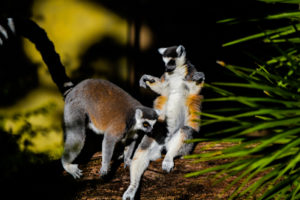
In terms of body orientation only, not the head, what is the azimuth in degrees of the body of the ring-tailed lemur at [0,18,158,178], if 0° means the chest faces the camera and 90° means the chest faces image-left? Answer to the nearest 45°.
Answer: approximately 270°

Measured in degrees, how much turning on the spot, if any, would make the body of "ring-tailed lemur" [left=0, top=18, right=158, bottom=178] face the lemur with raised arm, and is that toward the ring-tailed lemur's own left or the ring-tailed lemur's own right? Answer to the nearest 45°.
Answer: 0° — it already faces it
